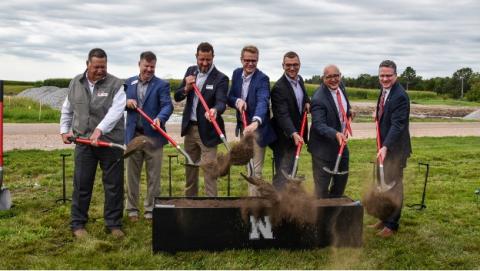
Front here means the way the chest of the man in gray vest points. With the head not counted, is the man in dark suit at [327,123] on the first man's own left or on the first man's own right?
on the first man's own left

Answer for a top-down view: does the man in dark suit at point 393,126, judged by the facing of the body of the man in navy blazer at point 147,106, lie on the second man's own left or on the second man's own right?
on the second man's own left

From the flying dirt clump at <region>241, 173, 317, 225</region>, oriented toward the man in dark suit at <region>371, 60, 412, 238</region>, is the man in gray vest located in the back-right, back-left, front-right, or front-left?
back-left

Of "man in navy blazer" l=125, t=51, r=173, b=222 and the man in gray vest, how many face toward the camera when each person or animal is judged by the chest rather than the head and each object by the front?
2

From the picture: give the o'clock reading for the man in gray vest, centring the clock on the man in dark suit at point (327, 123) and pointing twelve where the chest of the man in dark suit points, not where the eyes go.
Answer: The man in gray vest is roughly at 4 o'clock from the man in dark suit.

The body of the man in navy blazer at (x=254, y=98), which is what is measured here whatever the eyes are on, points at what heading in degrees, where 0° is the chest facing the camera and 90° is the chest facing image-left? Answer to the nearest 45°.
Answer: approximately 45°

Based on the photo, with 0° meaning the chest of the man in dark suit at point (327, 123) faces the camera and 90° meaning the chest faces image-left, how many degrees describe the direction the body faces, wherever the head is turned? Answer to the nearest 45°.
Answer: approximately 315°

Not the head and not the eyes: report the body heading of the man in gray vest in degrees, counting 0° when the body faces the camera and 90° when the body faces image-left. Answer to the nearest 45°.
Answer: approximately 0°

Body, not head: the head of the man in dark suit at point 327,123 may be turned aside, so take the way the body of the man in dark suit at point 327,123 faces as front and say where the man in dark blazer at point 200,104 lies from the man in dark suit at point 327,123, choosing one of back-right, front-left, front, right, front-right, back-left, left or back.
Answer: back-right

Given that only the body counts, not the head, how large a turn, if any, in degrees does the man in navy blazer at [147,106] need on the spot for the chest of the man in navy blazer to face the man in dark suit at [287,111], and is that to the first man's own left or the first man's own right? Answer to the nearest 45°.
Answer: approximately 90° to the first man's own left
